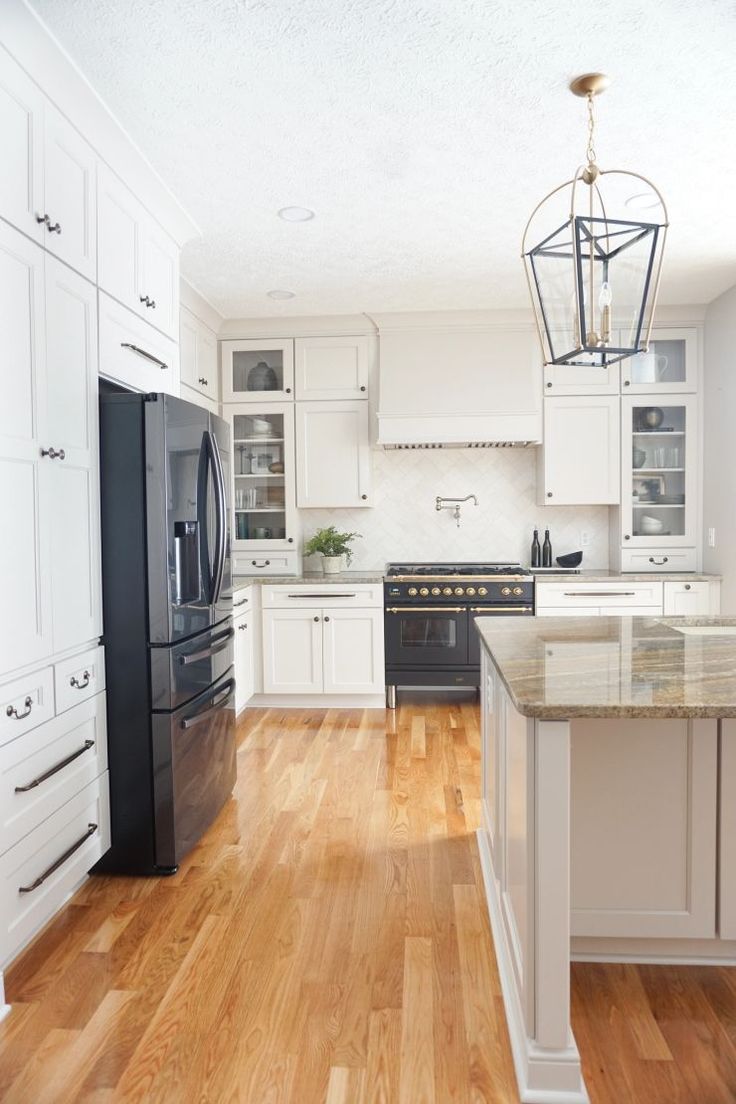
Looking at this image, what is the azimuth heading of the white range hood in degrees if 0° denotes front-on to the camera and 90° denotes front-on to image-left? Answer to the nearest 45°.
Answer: approximately 0°

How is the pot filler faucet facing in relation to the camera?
toward the camera

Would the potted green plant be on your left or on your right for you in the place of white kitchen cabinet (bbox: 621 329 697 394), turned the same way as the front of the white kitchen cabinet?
on your right

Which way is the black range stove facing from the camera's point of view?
toward the camera

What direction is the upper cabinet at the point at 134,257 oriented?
to the viewer's right

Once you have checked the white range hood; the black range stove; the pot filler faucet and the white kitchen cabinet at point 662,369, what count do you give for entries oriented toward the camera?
4

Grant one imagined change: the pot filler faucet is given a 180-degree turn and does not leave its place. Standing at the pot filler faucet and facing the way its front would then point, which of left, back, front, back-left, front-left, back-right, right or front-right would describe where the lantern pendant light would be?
back

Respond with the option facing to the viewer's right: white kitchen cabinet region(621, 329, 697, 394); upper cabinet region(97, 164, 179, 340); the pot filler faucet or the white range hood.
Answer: the upper cabinet

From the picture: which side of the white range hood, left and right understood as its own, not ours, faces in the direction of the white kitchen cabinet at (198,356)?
right

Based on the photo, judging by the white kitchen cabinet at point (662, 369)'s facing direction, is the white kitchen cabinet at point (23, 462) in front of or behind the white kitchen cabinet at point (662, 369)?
in front

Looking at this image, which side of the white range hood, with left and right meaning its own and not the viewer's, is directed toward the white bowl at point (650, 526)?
left

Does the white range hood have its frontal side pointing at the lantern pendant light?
yes

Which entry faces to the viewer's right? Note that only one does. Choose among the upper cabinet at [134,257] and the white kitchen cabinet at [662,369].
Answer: the upper cabinet

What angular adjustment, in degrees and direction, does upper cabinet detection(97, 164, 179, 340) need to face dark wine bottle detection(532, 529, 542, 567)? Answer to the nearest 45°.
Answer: approximately 45° to its left
